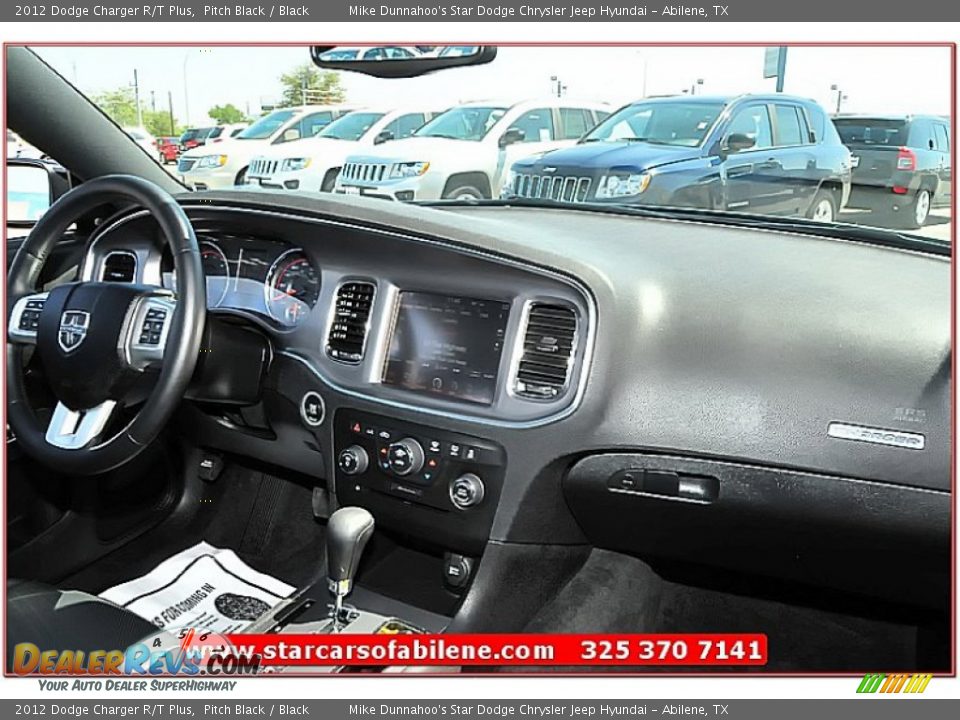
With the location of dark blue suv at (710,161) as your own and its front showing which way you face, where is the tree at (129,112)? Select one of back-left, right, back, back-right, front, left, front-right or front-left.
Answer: front-right

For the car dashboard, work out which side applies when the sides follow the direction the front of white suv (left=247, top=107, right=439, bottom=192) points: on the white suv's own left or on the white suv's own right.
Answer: on the white suv's own left

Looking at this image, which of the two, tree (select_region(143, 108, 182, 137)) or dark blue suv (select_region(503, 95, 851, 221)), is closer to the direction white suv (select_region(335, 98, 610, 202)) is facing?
the tree

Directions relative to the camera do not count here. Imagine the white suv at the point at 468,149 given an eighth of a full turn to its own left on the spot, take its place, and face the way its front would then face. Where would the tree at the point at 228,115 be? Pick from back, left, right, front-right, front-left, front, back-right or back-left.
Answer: back-right

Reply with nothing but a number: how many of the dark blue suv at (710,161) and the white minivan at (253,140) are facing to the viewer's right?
0

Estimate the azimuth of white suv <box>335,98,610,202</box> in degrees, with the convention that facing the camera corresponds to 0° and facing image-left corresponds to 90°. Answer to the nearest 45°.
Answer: approximately 45°

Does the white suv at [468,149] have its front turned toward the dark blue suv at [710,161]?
no

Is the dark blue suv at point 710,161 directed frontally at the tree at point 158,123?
no

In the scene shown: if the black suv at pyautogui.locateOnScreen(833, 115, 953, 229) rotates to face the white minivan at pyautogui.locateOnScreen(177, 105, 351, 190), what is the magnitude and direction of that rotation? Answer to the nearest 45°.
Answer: approximately 90° to its left

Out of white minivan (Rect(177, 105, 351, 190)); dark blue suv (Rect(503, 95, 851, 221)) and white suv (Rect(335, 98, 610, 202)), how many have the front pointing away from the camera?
0

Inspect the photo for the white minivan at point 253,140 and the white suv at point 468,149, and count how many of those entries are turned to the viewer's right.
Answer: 0

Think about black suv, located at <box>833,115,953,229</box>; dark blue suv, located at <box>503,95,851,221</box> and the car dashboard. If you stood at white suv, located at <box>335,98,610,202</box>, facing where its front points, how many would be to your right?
0

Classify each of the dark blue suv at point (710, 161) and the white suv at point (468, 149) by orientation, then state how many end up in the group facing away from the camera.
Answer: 0

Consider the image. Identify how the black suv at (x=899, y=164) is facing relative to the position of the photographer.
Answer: facing away from the viewer and to the right of the viewer

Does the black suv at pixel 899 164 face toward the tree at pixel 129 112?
no

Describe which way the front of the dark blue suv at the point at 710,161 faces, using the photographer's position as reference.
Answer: facing the viewer and to the left of the viewer

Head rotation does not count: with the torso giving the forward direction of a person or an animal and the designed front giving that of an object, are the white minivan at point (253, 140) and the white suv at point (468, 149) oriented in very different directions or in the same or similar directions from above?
same or similar directions

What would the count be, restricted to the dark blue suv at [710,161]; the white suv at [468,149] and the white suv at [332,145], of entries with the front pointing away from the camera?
0
